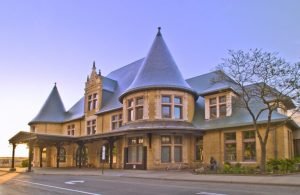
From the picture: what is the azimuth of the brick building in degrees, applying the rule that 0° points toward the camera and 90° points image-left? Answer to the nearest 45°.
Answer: approximately 45°

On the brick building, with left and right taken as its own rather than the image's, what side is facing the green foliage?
left
